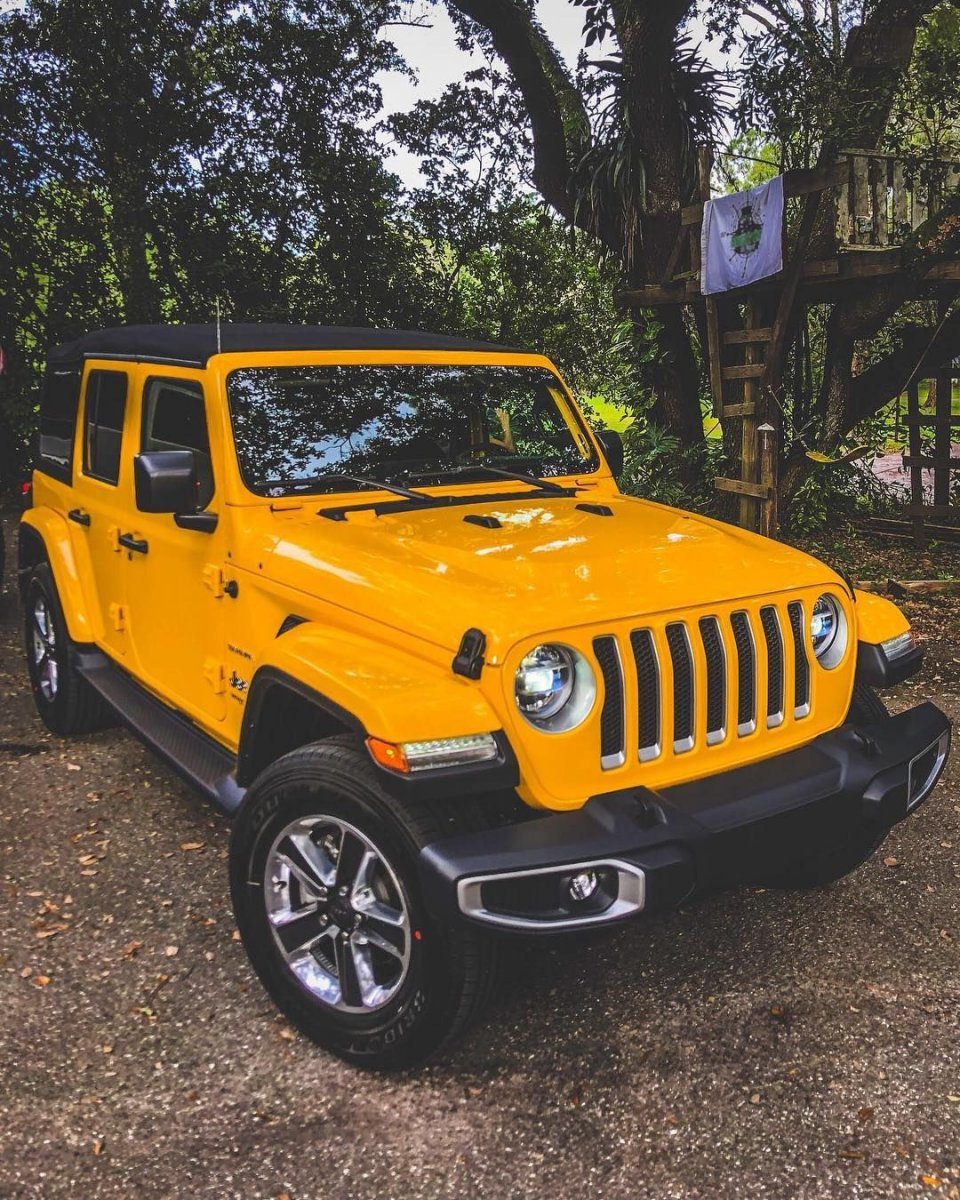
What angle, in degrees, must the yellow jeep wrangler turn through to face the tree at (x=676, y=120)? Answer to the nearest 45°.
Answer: approximately 135° to its left

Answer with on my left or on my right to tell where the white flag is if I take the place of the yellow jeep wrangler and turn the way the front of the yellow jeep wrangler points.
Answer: on my left

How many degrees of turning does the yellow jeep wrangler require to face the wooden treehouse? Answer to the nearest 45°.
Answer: approximately 90° to its left

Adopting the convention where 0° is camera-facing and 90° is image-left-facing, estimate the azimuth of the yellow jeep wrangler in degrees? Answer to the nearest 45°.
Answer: approximately 315°
